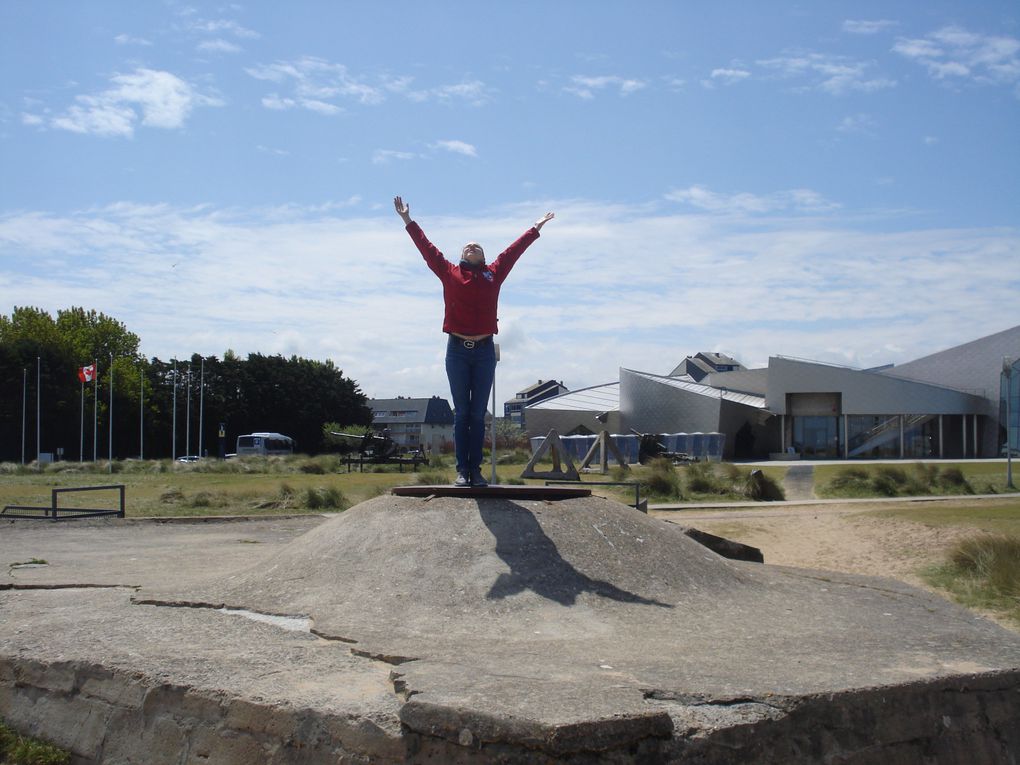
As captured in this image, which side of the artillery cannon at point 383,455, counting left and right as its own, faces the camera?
left

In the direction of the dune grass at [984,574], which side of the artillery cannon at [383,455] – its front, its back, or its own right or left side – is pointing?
left

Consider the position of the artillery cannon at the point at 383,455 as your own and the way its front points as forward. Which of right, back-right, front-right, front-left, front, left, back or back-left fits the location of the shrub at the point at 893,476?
back-left

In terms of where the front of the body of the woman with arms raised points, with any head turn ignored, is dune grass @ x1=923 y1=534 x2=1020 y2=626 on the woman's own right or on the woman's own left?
on the woman's own left

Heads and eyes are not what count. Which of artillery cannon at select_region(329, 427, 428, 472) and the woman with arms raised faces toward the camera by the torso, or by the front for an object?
the woman with arms raised

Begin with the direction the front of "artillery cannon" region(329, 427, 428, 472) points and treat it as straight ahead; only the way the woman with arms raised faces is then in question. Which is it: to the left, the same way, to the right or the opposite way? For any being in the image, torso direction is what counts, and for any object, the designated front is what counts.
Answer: to the left

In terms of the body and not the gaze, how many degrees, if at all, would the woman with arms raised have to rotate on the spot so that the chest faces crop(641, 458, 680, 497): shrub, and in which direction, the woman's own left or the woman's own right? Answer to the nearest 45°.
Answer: approximately 180°

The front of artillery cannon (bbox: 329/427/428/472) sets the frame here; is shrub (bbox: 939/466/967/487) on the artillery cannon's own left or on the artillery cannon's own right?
on the artillery cannon's own left

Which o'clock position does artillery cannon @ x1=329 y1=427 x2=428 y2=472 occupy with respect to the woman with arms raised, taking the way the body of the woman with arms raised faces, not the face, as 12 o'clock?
The artillery cannon is roughly at 6 o'clock from the woman with arms raised.

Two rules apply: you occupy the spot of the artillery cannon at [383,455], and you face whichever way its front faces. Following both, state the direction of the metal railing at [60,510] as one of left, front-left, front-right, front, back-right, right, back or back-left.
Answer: left

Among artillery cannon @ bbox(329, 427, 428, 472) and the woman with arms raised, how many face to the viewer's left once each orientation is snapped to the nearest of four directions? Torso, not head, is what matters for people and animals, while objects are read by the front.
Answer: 1

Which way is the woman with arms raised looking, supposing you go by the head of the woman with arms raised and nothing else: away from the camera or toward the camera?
toward the camera

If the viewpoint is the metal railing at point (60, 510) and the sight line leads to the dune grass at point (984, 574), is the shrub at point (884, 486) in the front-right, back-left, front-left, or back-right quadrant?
front-left

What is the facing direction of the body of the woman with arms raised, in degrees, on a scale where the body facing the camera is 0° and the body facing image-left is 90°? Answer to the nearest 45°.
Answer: approximately 0°
